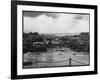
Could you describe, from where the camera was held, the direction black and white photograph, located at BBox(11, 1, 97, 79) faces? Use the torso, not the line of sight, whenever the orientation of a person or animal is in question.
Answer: facing the viewer and to the right of the viewer
